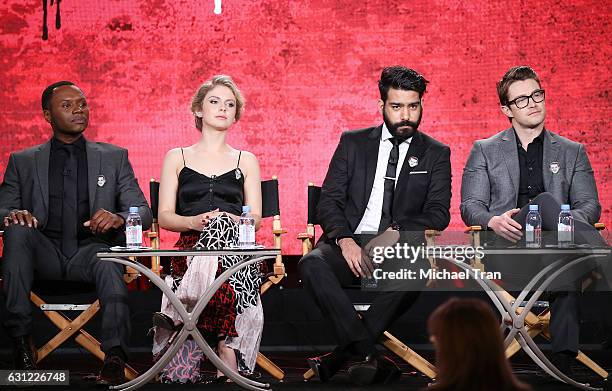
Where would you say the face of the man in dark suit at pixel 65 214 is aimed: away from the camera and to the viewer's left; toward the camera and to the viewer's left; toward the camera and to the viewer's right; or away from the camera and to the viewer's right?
toward the camera and to the viewer's right

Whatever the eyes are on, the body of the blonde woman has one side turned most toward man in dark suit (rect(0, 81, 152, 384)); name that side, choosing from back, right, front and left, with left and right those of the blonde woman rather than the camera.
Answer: right

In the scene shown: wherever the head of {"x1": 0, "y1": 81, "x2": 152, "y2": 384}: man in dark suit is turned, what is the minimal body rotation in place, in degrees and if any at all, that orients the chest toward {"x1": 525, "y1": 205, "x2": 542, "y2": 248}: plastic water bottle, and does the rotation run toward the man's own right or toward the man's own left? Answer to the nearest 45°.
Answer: approximately 45° to the man's own left

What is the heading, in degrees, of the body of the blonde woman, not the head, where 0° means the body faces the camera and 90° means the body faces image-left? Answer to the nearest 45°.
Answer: approximately 0°

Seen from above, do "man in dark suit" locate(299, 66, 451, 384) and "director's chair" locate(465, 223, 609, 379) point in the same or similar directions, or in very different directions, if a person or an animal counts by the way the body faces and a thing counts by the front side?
same or similar directions

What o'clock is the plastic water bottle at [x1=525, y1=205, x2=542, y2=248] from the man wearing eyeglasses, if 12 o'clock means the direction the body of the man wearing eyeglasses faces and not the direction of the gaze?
The plastic water bottle is roughly at 12 o'clock from the man wearing eyeglasses.

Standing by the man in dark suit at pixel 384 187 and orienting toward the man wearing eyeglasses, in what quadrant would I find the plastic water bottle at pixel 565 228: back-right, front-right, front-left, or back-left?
front-right

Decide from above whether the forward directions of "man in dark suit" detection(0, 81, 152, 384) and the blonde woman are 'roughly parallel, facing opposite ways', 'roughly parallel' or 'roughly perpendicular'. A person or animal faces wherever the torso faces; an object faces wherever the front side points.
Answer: roughly parallel

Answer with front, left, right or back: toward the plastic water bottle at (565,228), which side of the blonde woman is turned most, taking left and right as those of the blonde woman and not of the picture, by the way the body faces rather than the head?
left

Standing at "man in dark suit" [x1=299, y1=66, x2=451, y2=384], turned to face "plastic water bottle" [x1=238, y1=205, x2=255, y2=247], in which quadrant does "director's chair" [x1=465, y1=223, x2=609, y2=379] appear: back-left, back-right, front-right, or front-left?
back-left

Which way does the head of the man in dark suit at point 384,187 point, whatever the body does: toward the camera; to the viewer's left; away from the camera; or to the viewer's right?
toward the camera

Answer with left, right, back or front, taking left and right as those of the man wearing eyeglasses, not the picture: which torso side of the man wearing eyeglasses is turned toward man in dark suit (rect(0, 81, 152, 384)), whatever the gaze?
right

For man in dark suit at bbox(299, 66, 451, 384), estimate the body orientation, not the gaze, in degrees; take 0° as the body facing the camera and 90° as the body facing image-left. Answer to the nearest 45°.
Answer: approximately 0°

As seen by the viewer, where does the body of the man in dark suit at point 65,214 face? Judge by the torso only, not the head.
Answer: toward the camera

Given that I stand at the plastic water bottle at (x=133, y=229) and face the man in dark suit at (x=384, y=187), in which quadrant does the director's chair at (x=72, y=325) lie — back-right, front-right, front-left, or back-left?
back-left
